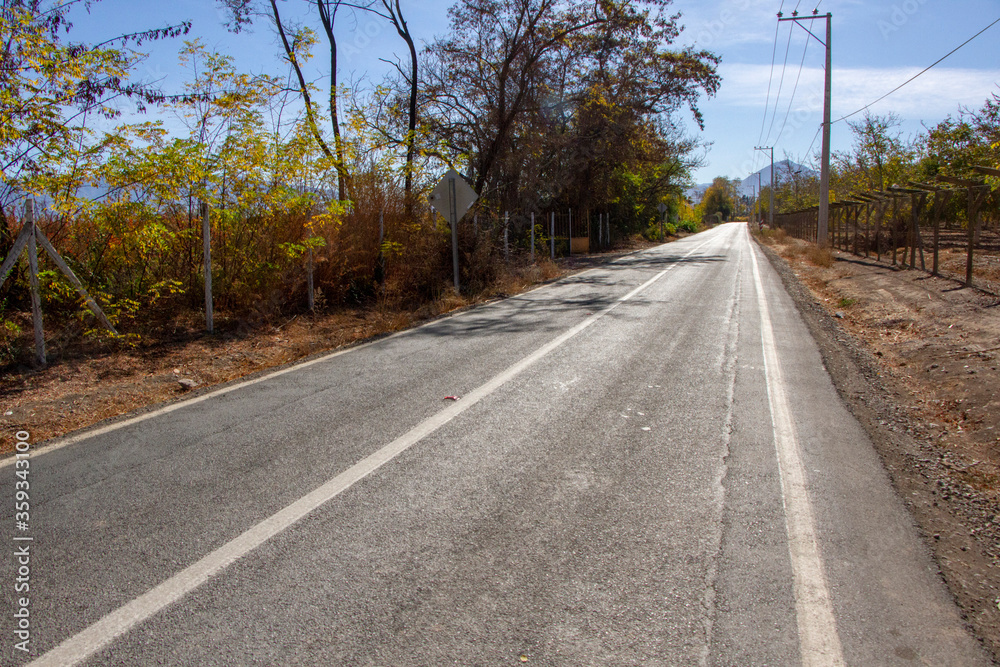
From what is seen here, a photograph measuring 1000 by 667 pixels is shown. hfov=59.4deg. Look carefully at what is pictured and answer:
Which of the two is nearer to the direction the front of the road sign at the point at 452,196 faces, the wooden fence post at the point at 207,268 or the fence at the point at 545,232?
the fence

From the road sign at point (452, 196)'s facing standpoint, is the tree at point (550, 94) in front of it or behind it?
in front

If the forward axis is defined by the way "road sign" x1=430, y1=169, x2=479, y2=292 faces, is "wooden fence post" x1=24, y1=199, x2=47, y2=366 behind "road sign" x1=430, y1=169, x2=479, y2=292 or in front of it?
behind

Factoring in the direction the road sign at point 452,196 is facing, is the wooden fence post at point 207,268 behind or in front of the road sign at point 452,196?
behind

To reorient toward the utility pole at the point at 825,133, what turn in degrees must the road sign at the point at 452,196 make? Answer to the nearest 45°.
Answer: approximately 45° to its right

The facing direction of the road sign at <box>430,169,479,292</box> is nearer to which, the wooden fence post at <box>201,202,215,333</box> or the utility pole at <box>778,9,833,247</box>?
the utility pole

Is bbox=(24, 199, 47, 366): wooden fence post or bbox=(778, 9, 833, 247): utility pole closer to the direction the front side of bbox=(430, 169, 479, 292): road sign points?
the utility pole

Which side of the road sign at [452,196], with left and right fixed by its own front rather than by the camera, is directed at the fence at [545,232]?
front

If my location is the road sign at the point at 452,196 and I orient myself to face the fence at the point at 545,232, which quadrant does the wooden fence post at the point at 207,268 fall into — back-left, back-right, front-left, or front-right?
back-left

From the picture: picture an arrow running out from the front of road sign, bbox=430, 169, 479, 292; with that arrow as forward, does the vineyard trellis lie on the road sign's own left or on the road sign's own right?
on the road sign's own right

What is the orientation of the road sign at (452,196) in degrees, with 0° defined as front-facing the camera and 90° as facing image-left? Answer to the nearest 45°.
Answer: approximately 180°

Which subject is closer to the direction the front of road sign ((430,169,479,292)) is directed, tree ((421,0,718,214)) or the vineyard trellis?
the tree

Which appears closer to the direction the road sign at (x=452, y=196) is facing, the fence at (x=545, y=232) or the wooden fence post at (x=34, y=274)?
the fence
